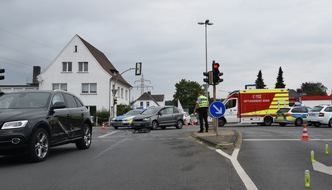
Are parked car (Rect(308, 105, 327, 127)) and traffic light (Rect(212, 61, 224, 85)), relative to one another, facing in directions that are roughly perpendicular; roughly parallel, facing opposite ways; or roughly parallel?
roughly perpendicular

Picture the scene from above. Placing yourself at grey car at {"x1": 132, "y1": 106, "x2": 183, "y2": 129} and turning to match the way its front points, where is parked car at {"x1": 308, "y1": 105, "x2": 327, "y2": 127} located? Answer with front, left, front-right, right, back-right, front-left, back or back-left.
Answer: back-left

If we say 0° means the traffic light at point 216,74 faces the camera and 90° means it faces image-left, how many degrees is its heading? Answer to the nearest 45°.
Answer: approximately 315°

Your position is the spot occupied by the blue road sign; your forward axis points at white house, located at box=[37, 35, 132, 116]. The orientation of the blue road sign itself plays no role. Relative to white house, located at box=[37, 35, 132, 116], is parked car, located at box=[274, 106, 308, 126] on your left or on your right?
right

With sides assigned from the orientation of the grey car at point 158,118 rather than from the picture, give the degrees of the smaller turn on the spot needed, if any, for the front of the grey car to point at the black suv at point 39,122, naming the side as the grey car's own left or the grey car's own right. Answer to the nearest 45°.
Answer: approximately 45° to the grey car's own left

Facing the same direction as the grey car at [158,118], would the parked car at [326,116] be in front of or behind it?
behind

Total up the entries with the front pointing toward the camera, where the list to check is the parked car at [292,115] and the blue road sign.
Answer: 1

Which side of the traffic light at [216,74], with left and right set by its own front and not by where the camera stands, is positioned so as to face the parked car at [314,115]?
left

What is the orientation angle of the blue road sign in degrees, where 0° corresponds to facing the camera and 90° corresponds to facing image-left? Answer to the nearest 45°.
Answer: approximately 0°
